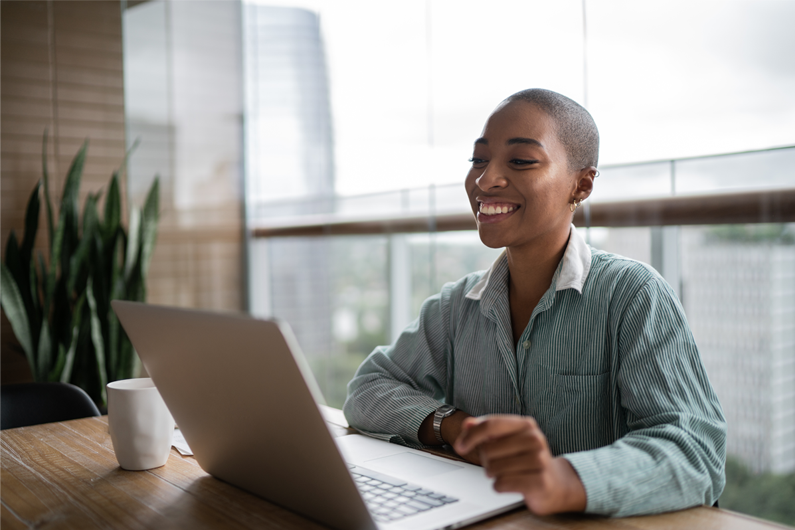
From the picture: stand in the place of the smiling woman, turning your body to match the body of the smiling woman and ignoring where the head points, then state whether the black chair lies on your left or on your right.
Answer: on your right

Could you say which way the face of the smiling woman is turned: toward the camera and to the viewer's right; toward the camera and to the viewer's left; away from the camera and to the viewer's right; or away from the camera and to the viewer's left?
toward the camera and to the viewer's left

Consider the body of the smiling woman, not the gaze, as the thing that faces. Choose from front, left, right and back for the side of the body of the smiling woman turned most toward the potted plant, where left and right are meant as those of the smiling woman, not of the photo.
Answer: right

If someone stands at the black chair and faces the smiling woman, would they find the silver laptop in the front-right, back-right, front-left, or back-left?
front-right

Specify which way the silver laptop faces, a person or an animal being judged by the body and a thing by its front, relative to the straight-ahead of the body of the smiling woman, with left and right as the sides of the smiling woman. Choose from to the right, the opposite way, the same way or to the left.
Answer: the opposite way

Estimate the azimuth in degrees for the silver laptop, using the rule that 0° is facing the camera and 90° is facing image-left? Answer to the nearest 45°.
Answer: approximately 225°

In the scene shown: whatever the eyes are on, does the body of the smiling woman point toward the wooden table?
yes

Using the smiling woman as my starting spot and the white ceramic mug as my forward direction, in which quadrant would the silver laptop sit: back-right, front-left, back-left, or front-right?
front-left
